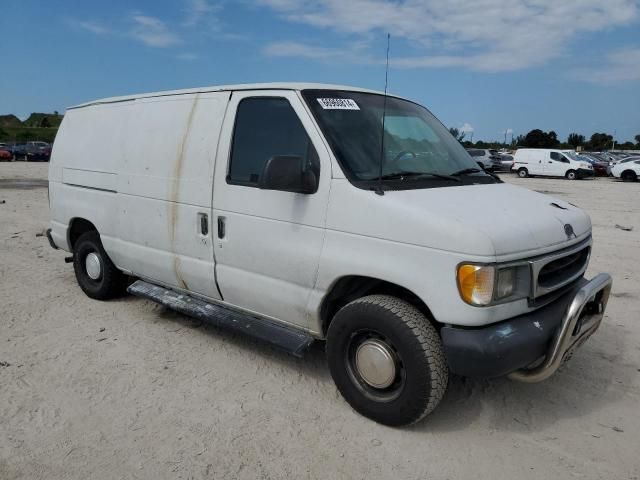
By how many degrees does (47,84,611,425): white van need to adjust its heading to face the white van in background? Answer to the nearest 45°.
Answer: approximately 90° to its left

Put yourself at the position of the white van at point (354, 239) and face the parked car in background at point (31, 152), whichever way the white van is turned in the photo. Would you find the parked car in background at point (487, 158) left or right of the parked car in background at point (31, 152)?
right

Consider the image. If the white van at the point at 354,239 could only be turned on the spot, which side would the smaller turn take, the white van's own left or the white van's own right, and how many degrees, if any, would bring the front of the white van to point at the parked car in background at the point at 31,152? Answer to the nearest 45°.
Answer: approximately 180°

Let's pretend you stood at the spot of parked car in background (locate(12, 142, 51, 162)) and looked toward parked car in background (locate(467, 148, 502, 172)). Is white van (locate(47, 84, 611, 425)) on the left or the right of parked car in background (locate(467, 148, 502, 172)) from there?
right

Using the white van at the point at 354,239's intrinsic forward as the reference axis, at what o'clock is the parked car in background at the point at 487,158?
The parked car in background is roughly at 8 o'clock from the white van.

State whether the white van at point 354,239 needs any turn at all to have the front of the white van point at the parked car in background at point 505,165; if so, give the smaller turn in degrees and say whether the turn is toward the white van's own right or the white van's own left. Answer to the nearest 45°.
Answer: approximately 135° to the white van's own left

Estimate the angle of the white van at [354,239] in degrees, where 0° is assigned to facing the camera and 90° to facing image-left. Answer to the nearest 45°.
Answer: approximately 315°
